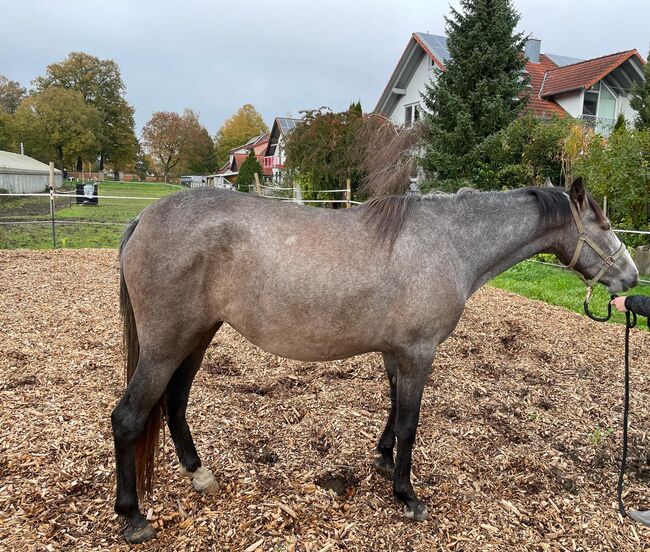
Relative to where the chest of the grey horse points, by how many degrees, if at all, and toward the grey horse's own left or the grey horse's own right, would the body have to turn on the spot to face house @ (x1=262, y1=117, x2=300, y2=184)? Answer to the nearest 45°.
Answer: approximately 90° to the grey horse's own left

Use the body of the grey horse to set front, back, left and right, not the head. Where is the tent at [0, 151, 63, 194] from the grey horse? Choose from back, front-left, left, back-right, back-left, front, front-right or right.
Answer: back-left

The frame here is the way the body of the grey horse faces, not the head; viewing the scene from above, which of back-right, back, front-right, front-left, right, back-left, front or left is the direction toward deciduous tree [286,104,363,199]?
left

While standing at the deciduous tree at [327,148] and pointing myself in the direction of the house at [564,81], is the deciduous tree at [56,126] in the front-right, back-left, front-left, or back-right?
back-left

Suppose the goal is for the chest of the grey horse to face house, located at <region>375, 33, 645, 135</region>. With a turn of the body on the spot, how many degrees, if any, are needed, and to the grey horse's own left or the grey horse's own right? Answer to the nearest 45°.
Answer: approximately 90° to the grey horse's own left

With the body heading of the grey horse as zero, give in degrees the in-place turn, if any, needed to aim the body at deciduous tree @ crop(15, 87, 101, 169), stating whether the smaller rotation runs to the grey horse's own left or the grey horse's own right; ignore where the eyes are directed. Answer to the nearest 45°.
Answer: approximately 135° to the grey horse's own left

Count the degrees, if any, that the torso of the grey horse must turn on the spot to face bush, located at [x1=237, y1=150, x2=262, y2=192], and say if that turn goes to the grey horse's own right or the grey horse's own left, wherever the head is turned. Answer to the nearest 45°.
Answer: approximately 90° to the grey horse's own left

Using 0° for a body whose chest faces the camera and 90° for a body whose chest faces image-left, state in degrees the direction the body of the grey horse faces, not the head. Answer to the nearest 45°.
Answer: approximately 270°
